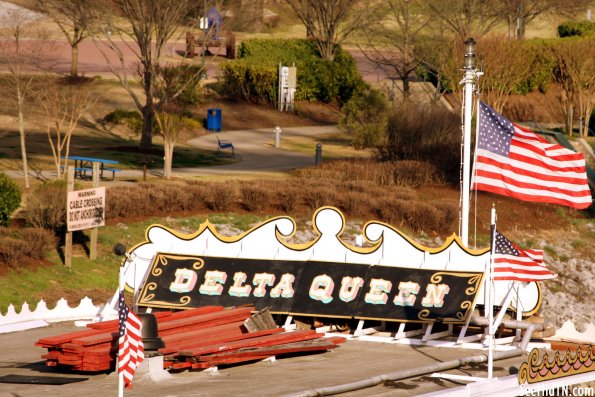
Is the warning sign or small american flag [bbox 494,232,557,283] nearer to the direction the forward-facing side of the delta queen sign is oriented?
the small american flag

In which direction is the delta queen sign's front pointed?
toward the camera

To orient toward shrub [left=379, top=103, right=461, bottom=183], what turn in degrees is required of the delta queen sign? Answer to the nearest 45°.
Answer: approximately 180°

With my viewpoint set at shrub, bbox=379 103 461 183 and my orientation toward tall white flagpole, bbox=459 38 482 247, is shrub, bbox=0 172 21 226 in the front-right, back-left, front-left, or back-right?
front-right

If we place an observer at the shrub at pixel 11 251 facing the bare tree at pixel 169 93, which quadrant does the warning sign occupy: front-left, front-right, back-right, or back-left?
front-right

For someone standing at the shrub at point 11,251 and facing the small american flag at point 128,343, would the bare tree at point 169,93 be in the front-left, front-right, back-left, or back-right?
back-left

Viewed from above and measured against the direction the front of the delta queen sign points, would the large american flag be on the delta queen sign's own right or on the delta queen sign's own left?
on the delta queen sign's own left

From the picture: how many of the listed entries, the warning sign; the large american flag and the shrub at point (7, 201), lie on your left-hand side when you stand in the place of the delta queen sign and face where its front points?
1
